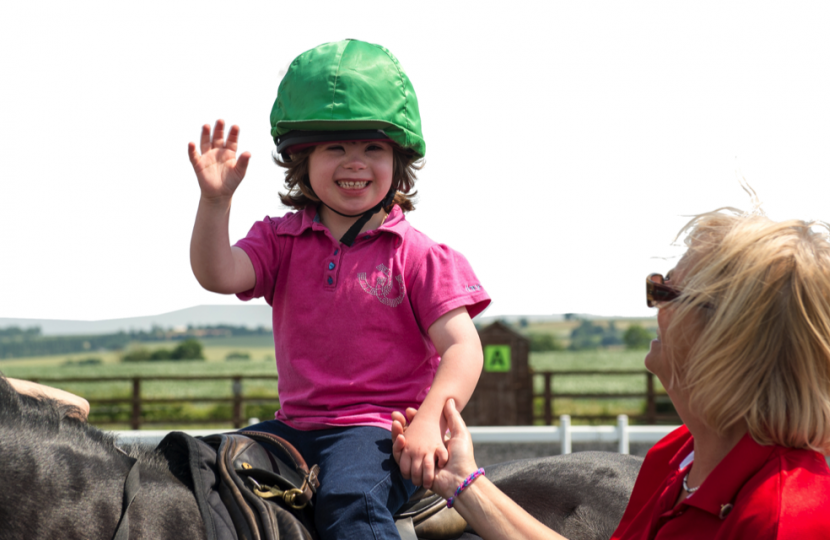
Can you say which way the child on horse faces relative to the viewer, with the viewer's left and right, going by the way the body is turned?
facing the viewer and to the left of the viewer

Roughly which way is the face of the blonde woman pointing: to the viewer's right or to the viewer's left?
to the viewer's left

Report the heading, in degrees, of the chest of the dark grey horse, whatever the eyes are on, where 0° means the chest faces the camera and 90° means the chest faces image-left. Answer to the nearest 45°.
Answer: approximately 90°

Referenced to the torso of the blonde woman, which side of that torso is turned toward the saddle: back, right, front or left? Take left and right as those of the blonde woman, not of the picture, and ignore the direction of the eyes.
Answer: front

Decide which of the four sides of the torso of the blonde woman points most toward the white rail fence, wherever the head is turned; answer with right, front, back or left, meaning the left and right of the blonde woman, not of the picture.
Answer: right

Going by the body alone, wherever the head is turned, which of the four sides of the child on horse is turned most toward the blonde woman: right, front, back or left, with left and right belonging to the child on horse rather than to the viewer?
left

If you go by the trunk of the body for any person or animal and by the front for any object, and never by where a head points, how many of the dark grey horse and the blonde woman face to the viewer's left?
2

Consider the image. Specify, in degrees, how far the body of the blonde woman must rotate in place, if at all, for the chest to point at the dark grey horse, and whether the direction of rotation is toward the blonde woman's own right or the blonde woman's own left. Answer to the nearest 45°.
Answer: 0° — they already face it

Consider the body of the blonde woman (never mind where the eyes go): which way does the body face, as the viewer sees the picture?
to the viewer's left

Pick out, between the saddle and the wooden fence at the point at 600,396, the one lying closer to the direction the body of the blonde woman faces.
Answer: the saddle
